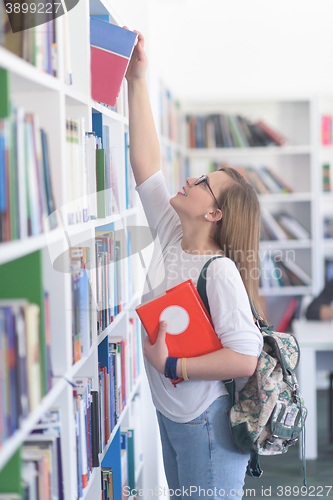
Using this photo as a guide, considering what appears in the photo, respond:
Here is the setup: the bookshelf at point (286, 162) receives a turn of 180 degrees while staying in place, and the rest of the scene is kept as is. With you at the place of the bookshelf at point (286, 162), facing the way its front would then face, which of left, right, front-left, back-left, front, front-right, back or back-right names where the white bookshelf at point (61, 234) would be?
back

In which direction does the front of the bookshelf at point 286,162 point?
toward the camera

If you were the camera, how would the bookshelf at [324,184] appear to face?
facing the viewer

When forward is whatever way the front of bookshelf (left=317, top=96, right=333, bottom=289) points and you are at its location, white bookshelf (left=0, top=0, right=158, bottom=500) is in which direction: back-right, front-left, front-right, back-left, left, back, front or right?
front

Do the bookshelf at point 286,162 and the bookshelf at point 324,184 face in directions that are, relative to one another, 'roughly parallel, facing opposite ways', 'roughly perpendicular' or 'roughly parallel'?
roughly parallel

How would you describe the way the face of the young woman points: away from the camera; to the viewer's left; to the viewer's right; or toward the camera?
to the viewer's left

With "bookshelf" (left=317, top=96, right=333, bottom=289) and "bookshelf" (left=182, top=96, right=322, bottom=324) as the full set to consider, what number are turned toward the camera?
2

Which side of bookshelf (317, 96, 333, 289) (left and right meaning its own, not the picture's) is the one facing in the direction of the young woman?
front

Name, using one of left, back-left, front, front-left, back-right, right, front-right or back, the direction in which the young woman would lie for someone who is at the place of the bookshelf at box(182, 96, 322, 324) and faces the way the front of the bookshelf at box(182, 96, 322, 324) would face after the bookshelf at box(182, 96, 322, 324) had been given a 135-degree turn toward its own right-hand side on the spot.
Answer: back-left
